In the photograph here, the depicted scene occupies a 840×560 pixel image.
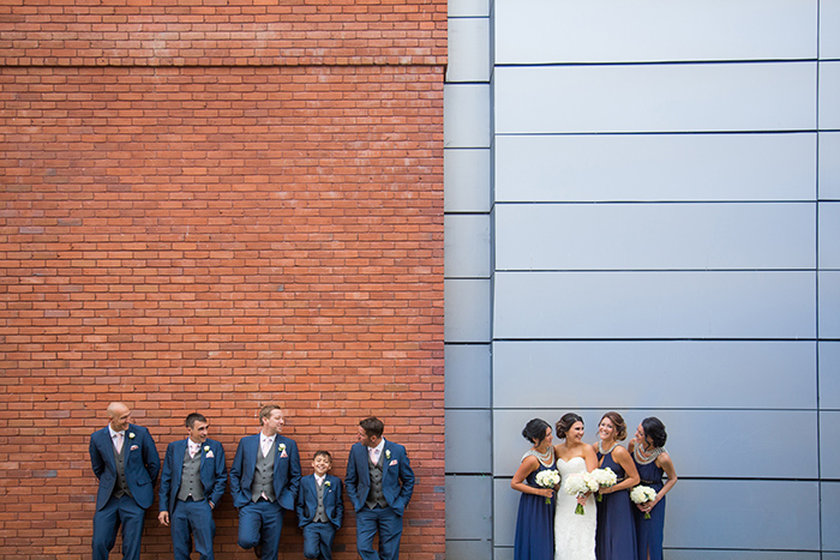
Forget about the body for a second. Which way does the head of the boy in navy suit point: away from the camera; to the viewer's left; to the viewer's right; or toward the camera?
toward the camera

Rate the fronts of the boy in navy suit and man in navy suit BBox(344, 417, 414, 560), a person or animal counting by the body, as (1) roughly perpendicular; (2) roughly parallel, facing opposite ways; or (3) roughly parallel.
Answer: roughly parallel

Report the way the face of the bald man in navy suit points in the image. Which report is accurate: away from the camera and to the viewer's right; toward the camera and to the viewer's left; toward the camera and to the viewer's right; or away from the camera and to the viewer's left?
toward the camera and to the viewer's right

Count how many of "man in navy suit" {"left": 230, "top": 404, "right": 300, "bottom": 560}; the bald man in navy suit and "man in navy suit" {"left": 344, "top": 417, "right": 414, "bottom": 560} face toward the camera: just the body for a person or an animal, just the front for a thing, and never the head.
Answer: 3

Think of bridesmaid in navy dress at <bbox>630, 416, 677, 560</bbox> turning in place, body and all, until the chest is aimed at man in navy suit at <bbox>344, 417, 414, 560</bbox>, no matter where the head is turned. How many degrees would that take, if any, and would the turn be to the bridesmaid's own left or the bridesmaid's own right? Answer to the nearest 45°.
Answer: approximately 45° to the bridesmaid's own right

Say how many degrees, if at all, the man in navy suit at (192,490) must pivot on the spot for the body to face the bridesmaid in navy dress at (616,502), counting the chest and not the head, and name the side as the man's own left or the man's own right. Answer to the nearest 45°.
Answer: approximately 90° to the man's own left

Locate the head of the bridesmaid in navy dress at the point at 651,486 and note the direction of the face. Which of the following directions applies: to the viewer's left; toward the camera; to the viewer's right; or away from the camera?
to the viewer's left

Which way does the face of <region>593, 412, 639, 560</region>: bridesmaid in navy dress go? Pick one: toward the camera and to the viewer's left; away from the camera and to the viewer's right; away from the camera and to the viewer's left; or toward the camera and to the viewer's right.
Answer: toward the camera and to the viewer's left

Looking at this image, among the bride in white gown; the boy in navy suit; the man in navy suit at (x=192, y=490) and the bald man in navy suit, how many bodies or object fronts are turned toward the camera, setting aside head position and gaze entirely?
4

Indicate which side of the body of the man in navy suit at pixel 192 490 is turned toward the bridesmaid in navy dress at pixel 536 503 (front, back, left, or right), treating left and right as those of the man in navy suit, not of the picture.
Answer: left

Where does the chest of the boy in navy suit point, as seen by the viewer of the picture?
toward the camera
